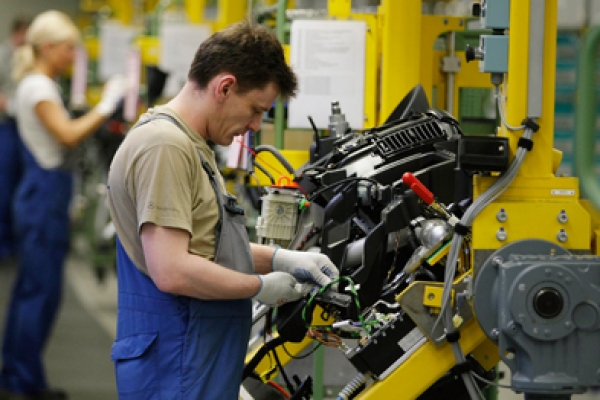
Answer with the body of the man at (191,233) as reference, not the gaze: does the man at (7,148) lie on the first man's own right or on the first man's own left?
on the first man's own left

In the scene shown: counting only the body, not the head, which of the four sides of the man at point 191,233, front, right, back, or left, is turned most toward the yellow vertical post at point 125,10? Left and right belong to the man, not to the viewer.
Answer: left

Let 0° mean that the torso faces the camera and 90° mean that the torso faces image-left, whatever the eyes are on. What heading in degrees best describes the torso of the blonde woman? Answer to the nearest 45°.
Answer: approximately 270°

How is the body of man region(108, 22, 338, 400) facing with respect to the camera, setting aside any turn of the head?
to the viewer's right

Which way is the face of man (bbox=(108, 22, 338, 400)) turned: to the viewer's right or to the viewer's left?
to the viewer's right

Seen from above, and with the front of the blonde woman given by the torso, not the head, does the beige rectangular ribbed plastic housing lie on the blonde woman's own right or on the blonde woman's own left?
on the blonde woman's own right
